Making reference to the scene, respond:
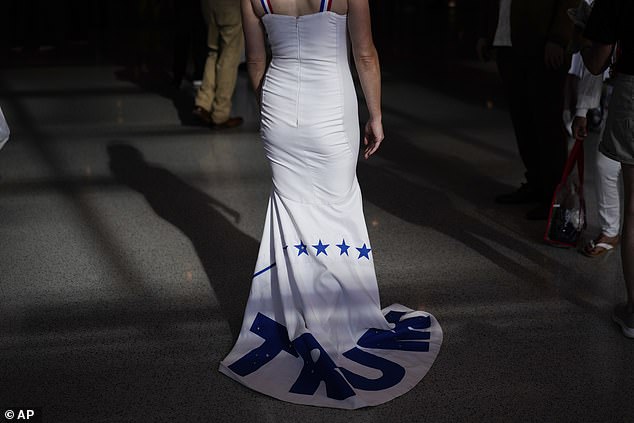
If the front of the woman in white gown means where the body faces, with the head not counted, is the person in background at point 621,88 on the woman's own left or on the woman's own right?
on the woman's own right

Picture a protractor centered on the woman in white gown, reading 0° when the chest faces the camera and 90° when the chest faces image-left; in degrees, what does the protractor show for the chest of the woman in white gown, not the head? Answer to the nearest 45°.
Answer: approximately 180°

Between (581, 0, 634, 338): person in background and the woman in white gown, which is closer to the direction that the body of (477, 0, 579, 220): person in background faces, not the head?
the woman in white gown

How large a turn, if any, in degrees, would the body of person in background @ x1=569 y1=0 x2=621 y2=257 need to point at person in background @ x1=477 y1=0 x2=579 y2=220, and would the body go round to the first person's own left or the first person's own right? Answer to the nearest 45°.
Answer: approximately 90° to the first person's own right

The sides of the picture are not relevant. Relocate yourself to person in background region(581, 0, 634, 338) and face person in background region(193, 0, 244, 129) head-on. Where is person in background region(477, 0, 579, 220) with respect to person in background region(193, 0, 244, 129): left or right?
right

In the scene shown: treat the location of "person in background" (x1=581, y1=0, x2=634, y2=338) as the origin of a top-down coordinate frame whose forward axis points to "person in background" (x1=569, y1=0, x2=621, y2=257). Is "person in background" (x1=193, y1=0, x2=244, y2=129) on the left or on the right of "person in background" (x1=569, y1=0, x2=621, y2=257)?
left

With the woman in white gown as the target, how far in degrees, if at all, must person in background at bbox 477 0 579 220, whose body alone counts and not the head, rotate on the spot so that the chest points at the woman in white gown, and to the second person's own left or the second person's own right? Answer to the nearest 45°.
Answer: approximately 45° to the second person's own left

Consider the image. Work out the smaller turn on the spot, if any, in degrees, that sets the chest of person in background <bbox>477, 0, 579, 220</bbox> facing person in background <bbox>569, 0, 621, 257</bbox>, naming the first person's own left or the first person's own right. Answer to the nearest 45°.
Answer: approximately 90° to the first person's own left

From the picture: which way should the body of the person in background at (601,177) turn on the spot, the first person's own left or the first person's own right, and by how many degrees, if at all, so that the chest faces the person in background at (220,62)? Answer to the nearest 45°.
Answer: approximately 90° to the first person's own right

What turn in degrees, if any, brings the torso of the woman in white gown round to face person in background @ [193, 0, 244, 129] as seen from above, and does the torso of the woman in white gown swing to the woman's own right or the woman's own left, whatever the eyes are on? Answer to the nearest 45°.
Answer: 0° — they already face them
